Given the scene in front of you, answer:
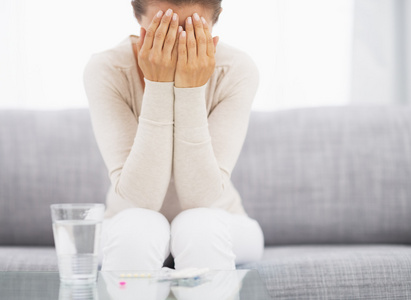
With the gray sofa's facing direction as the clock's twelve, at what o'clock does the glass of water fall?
The glass of water is roughly at 1 o'clock from the gray sofa.

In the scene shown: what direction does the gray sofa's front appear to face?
toward the camera

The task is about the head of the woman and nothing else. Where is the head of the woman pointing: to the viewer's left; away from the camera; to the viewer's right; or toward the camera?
toward the camera

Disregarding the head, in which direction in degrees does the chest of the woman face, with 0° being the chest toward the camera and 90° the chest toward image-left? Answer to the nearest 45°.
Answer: approximately 0°
